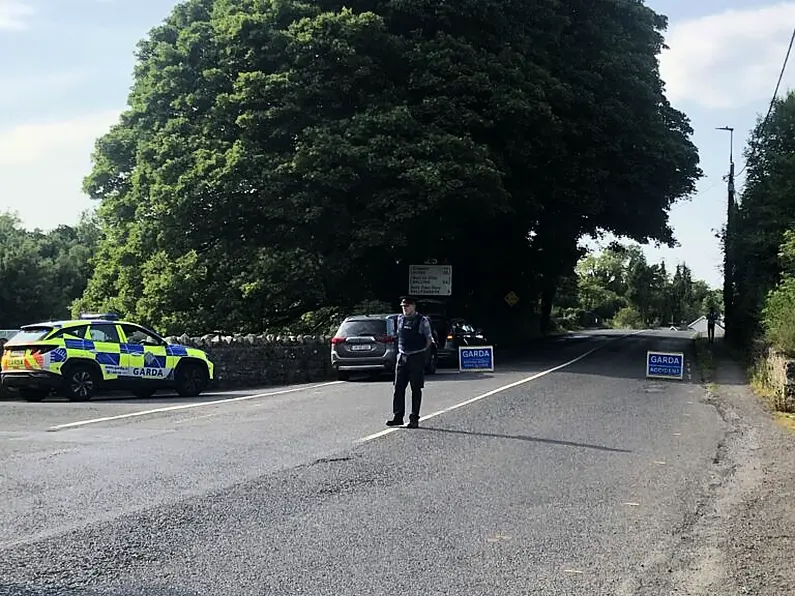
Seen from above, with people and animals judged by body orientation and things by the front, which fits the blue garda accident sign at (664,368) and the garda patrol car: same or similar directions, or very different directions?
very different directions

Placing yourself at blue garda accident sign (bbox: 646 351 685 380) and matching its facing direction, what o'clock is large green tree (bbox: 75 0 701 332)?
The large green tree is roughly at 4 o'clock from the blue garda accident sign.

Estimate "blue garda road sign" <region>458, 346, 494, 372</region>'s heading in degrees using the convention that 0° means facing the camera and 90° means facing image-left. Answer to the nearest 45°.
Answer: approximately 0°

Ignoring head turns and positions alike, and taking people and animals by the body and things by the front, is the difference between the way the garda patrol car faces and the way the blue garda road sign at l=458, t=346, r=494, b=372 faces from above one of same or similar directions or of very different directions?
very different directions

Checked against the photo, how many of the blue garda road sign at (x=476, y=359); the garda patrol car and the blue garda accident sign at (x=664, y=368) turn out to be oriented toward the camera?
2

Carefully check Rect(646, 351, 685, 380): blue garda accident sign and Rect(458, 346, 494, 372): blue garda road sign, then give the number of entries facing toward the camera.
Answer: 2

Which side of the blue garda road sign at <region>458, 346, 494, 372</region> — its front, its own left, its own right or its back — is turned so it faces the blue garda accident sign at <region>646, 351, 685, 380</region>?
left

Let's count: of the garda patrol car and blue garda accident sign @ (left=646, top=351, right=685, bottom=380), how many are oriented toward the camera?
1

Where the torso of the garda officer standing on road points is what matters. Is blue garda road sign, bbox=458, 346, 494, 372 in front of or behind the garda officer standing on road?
behind

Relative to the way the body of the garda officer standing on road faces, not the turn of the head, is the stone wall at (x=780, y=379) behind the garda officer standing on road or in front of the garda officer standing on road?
behind

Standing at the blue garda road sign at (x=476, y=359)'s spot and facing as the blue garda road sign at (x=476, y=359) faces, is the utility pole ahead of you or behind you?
behind
